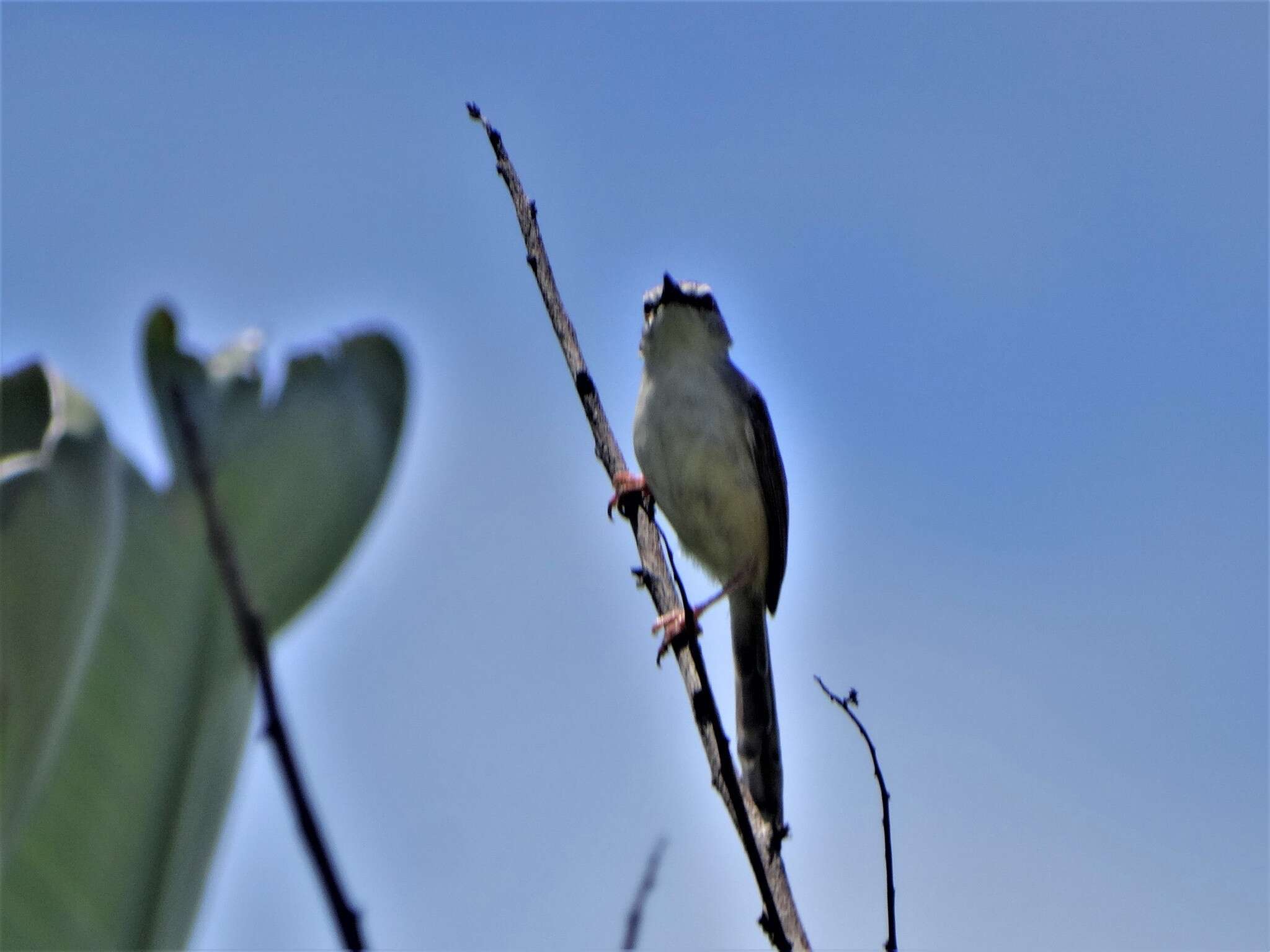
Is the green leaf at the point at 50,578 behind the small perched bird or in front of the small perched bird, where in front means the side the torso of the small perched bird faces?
in front

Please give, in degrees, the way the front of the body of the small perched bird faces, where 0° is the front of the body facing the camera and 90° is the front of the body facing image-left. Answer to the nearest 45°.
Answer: approximately 45°

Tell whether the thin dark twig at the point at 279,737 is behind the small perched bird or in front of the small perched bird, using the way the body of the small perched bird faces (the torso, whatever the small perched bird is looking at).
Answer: in front
